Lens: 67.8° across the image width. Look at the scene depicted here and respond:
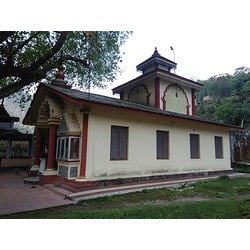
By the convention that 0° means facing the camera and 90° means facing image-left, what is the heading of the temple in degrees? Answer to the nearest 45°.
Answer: approximately 45°
